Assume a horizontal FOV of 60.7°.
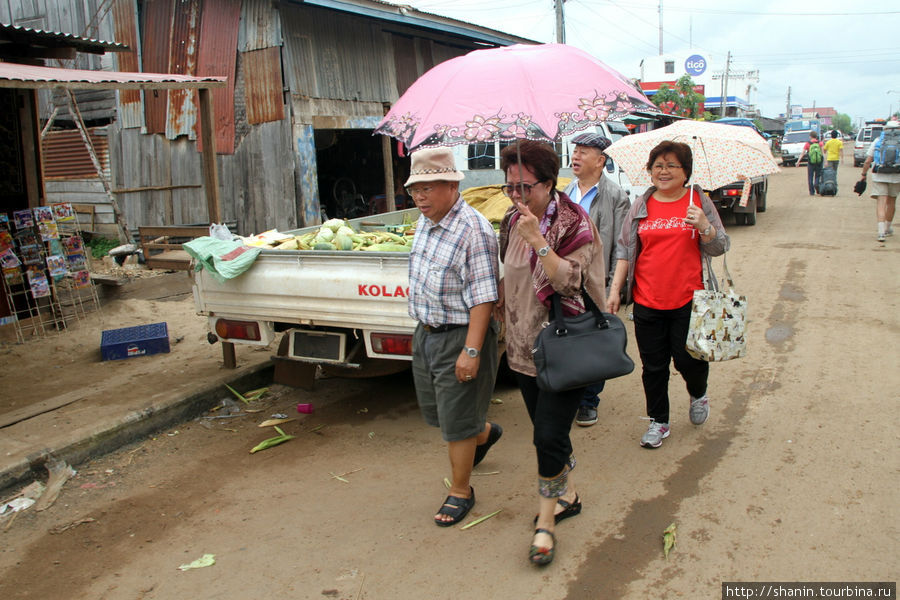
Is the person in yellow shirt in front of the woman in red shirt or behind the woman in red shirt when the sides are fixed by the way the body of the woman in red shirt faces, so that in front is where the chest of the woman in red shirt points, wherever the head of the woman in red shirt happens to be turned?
behind

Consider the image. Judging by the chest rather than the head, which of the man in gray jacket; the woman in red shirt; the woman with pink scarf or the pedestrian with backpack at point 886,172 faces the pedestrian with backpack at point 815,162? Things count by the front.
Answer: the pedestrian with backpack at point 886,172

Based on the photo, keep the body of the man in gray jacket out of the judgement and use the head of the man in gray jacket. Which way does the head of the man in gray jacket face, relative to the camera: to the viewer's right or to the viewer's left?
to the viewer's left

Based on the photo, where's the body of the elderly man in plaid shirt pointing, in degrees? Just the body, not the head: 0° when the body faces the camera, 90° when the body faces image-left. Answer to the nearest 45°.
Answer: approximately 45°

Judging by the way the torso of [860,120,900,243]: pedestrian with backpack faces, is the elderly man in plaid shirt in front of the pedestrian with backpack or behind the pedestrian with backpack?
behind

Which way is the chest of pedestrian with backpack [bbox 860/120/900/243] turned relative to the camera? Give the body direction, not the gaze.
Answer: away from the camera

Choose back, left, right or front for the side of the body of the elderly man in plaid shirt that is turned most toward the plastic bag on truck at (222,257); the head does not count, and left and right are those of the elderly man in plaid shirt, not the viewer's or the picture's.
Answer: right
